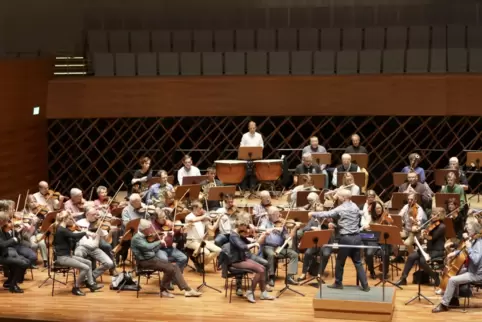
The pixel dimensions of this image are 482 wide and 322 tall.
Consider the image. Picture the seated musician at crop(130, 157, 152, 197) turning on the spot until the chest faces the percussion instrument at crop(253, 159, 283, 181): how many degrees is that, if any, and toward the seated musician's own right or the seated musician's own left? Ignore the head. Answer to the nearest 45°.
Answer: approximately 45° to the seated musician's own left

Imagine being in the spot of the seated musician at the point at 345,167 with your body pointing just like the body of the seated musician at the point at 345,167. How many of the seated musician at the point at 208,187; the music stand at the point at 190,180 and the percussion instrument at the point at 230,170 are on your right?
3

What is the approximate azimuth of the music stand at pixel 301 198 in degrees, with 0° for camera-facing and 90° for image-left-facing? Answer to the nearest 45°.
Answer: approximately 180°

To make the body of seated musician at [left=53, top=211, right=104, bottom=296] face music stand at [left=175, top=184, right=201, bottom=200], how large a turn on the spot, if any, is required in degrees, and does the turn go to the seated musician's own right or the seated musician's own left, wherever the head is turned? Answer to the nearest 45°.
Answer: approximately 45° to the seated musician's own left

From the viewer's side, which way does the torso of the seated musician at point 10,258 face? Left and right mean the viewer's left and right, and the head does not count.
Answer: facing to the right of the viewer

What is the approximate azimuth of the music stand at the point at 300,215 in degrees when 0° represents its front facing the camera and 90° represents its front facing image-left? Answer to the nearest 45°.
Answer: approximately 180°

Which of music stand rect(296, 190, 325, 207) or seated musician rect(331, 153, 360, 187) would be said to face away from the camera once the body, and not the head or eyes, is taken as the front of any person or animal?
the music stand

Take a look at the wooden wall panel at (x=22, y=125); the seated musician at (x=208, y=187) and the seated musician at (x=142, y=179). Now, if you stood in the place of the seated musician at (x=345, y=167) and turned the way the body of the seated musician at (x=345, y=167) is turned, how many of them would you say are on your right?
3

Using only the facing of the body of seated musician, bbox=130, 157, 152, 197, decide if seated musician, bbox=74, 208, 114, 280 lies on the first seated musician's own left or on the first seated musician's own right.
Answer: on the first seated musician's own right

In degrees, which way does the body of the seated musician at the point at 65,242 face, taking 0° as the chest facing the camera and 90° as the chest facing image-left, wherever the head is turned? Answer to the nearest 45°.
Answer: approximately 270°

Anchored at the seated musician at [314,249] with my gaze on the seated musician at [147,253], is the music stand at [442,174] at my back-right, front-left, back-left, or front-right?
back-right
